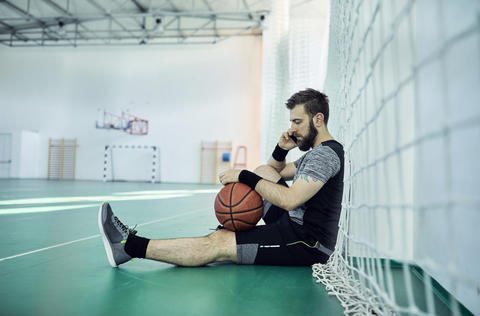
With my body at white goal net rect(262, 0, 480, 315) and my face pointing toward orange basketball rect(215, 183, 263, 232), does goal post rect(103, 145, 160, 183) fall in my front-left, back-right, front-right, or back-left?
front-right

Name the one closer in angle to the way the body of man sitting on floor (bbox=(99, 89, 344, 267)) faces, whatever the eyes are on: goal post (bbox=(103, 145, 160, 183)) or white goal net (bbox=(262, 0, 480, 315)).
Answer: the goal post

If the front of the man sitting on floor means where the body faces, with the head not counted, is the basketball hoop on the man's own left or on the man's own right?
on the man's own right

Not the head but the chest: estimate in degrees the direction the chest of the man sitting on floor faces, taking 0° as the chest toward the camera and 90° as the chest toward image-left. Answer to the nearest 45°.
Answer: approximately 90°

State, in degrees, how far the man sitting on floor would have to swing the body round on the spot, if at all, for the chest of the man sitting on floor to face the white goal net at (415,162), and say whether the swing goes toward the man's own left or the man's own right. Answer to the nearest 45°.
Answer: approximately 135° to the man's own left

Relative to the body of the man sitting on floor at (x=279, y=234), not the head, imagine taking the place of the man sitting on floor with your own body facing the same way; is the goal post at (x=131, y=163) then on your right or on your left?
on your right

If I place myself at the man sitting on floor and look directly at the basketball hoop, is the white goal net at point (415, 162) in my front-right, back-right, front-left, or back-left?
back-right

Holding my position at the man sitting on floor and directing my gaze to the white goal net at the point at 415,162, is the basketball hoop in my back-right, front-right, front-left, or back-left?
back-left

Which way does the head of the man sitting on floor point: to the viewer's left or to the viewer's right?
to the viewer's left
